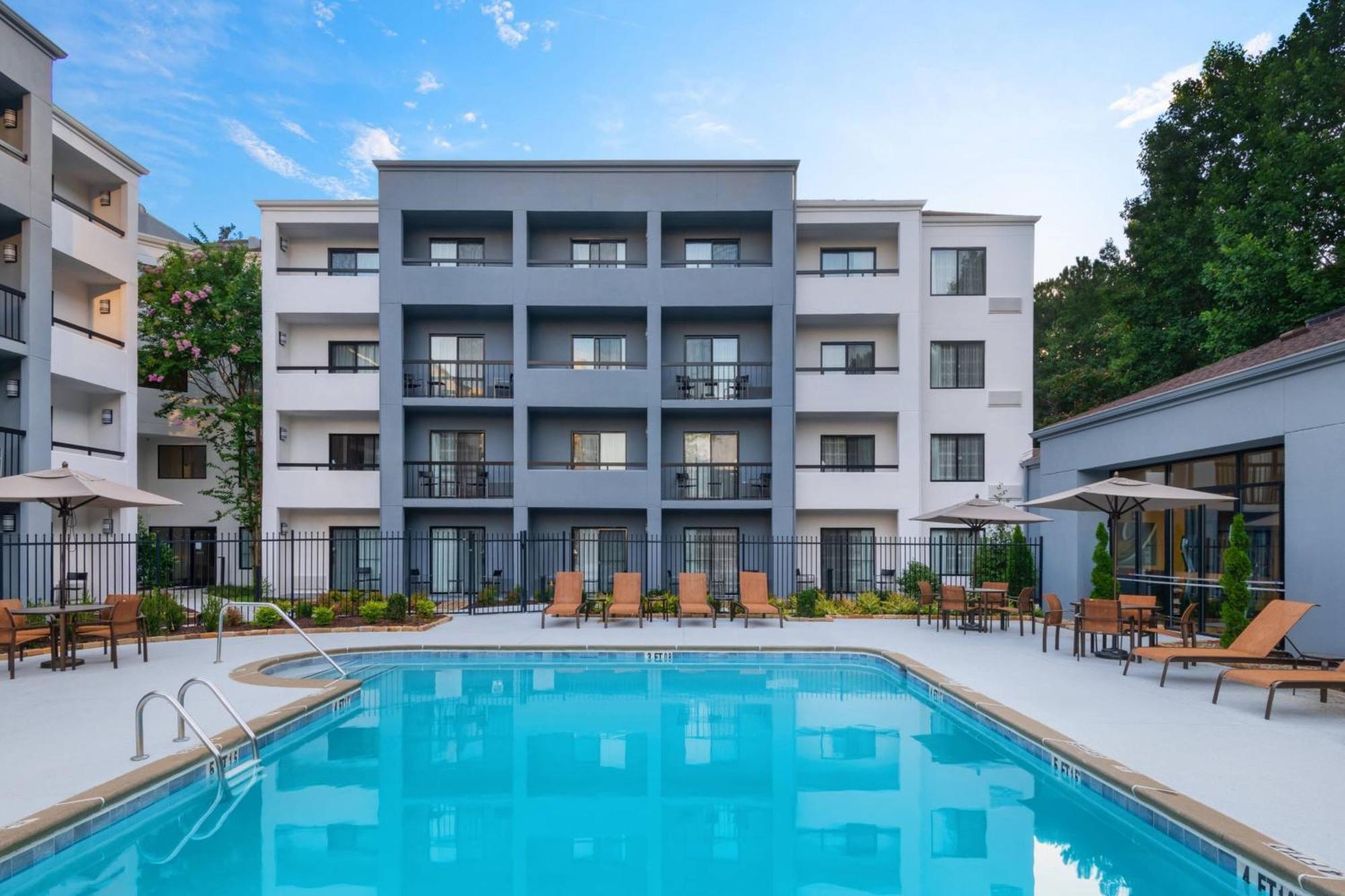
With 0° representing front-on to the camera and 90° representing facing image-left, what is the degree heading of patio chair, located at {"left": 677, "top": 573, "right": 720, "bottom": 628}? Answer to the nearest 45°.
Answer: approximately 0°

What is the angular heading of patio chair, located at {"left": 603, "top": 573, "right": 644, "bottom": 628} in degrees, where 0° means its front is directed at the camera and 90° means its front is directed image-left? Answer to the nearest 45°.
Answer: approximately 0°

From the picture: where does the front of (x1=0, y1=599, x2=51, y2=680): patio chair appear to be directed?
to the viewer's right

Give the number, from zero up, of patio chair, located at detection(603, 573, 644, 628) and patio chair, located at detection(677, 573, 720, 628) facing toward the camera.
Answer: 2
